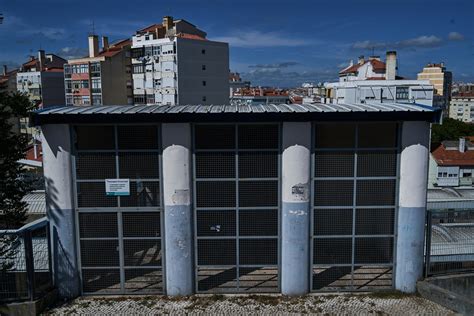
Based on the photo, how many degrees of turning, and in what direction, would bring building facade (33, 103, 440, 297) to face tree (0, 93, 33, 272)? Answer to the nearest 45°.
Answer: approximately 90° to its right

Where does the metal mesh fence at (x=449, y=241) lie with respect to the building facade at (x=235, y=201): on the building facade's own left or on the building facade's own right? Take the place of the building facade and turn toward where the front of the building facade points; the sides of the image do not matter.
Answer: on the building facade's own left

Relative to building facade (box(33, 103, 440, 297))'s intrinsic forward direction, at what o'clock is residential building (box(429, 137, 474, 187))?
The residential building is roughly at 7 o'clock from the building facade.

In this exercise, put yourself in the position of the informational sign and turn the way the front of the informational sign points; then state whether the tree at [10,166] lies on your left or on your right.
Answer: on your right

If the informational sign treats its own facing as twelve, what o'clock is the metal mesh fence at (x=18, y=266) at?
The metal mesh fence is roughly at 3 o'clock from the informational sign.

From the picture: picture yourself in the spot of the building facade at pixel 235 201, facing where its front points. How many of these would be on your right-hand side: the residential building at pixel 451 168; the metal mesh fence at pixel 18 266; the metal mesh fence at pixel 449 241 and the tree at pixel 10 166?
2

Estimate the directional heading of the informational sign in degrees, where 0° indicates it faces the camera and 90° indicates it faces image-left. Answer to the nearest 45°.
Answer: approximately 0°

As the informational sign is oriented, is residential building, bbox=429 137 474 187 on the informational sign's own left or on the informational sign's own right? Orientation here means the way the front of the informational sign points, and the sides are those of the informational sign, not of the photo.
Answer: on the informational sign's own left

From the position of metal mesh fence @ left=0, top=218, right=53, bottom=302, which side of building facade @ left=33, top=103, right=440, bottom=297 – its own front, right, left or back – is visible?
right
